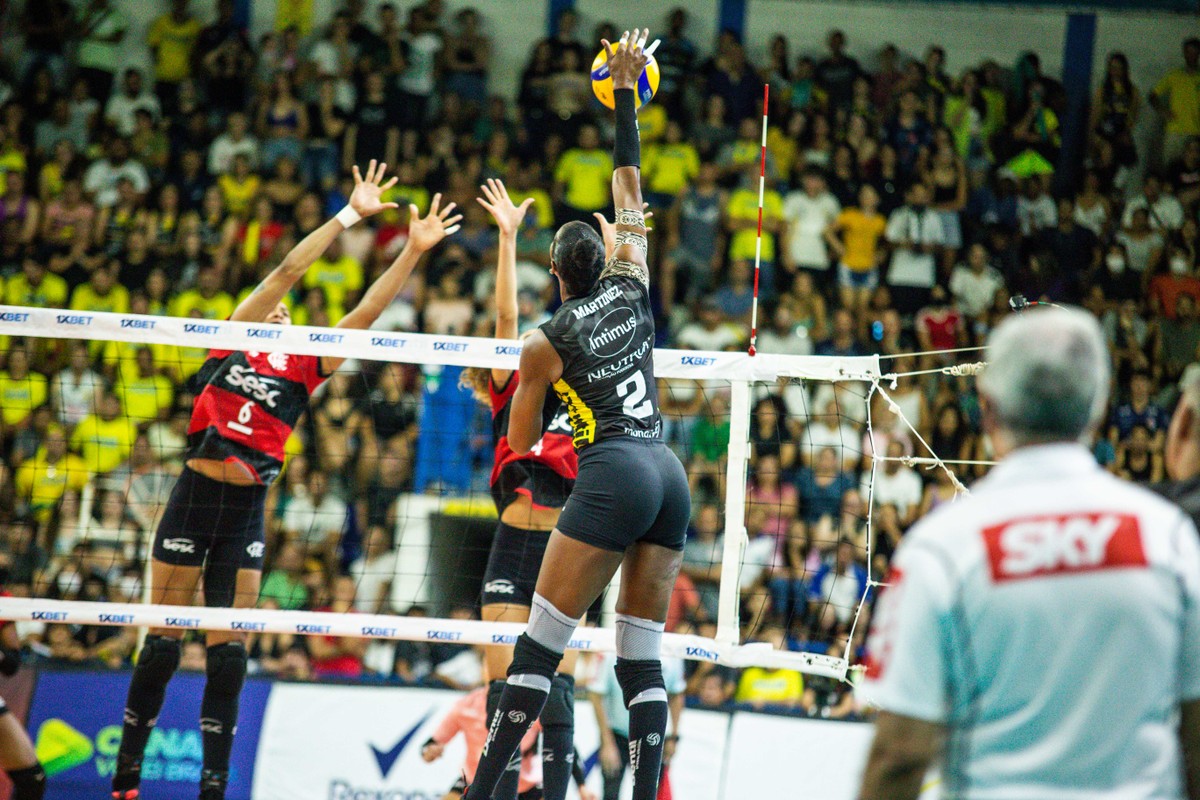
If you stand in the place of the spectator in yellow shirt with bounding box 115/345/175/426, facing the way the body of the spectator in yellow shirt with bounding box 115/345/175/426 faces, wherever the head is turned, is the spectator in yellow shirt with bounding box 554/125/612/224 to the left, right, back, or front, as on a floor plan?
left

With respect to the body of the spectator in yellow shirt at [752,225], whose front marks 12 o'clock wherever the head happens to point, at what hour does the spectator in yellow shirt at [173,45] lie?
the spectator in yellow shirt at [173,45] is roughly at 3 o'clock from the spectator in yellow shirt at [752,225].

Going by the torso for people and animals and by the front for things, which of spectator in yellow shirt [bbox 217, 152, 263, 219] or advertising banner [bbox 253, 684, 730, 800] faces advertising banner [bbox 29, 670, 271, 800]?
the spectator in yellow shirt

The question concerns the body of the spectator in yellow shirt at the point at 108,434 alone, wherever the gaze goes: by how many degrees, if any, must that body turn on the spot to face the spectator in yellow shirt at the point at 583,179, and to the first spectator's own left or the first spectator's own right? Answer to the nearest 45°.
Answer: approximately 90° to the first spectator's own left

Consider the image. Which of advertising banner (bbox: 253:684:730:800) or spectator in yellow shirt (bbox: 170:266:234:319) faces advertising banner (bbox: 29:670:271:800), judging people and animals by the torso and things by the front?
the spectator in yellow shirt
